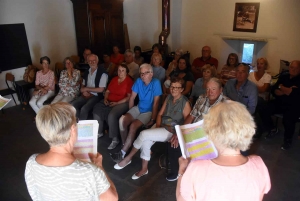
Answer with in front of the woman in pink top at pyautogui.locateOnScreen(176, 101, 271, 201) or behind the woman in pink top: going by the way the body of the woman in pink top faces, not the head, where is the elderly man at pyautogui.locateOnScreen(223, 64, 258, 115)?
in front

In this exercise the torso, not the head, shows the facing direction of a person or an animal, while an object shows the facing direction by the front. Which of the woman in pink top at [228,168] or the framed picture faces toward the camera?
the framed picture

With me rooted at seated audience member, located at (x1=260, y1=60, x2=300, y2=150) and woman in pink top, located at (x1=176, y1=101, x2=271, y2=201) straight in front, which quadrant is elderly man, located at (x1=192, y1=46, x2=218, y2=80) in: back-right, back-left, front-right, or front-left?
back-right

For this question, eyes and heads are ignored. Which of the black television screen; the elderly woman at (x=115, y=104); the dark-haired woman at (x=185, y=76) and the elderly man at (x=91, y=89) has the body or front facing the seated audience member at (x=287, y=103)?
the black television screen

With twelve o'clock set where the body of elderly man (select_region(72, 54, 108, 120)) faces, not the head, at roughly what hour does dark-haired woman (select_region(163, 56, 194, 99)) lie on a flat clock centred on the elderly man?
The dark-haired woman is roughly at 8 o'clock from the elderly man.

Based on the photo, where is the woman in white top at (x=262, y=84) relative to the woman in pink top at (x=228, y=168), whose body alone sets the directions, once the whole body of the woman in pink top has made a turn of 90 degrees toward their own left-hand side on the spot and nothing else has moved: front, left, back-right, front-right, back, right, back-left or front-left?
right

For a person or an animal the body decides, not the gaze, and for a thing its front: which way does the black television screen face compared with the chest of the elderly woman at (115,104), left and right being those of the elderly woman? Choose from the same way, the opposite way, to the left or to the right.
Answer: to the left

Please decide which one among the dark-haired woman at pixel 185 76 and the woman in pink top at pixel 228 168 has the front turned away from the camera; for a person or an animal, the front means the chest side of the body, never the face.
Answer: the woman in pink top

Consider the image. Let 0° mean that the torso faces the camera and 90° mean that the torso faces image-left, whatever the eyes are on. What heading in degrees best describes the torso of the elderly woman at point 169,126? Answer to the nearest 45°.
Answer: approximately 45°

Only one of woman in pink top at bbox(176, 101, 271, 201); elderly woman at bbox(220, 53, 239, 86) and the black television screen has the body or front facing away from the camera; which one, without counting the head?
the woman in pink top

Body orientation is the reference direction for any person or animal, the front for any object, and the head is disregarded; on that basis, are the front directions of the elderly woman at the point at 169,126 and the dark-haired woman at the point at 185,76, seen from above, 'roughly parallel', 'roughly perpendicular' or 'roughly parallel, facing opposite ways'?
roughly parallel

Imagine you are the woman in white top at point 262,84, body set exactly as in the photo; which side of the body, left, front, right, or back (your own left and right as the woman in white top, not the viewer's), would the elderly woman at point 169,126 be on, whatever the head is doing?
front

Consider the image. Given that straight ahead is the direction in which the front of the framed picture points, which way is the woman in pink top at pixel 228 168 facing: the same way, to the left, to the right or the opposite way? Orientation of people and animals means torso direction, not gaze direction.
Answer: the opposite way

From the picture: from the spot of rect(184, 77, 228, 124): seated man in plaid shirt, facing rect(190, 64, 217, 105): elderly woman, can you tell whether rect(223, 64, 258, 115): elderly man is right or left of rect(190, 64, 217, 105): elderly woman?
right

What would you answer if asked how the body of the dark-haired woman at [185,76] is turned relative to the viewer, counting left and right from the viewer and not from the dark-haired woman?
facing the viewer and to the left of the viewer

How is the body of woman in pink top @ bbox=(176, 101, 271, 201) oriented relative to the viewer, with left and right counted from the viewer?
facing away from the viewer

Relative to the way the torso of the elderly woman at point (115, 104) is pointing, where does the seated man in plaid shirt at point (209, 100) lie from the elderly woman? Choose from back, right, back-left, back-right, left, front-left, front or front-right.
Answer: left

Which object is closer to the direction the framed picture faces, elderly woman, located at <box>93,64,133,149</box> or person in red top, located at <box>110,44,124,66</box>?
the elderly woman

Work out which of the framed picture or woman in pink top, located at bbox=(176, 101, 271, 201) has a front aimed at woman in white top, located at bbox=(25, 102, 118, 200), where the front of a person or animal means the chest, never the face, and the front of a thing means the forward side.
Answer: the framed picture

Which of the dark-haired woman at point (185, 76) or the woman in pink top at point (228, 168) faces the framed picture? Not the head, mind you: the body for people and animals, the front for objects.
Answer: the woman in pink top

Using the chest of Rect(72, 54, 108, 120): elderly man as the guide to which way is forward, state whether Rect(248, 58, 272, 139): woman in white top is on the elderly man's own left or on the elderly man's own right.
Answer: on the elderly man's own left
